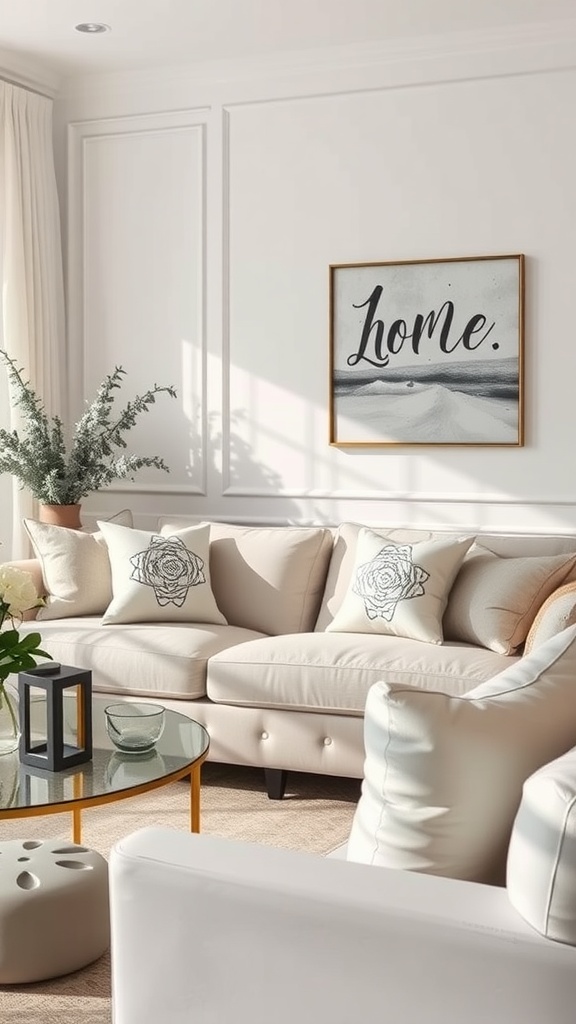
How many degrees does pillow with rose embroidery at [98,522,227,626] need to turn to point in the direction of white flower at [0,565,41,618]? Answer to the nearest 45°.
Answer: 0° — it already faces it

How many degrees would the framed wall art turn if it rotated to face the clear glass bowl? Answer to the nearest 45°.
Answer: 0° — it already faces it

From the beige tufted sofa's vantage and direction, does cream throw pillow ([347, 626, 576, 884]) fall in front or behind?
in front

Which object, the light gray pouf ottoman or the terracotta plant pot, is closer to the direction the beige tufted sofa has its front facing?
the light gray pouf ottoman

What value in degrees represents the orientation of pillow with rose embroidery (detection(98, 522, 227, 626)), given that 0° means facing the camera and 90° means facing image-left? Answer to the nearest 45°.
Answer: approximately 0°

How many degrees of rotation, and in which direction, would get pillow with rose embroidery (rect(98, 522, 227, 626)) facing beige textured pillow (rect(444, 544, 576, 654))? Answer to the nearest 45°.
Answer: approximately 45° to its left

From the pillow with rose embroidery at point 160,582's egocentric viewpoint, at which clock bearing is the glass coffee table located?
The glass coffee table is roughly at 12 o'clock from the pillow with rose embroidery.

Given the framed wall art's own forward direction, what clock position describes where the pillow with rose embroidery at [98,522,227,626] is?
The pillow with rose embroidery is roughly at 2 o'clock from the framed wall art.

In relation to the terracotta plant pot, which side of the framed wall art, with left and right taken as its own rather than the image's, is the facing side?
right

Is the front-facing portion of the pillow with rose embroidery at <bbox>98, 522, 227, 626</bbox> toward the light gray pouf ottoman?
yes
